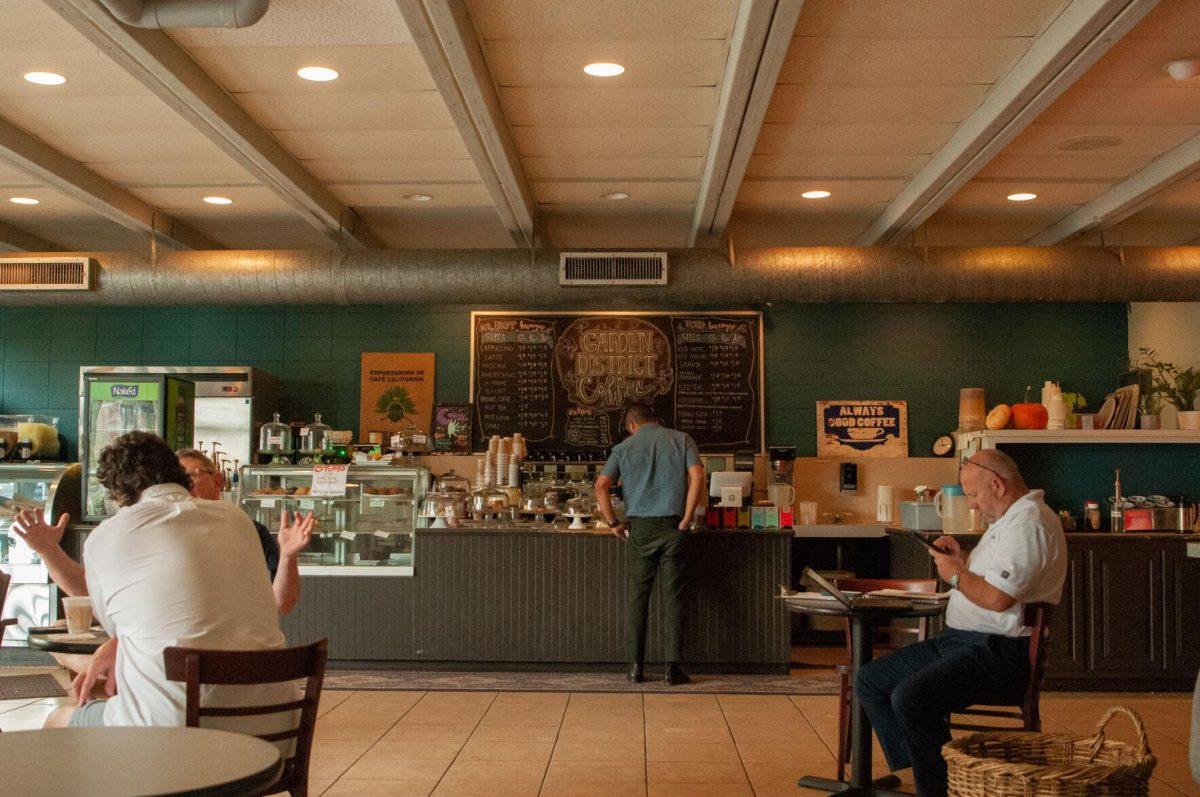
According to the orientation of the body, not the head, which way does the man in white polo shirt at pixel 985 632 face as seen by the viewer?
to the viewer's left

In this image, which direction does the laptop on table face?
to the viewer's right

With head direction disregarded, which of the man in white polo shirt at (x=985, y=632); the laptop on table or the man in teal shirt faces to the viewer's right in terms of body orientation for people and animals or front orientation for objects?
the laptop on table

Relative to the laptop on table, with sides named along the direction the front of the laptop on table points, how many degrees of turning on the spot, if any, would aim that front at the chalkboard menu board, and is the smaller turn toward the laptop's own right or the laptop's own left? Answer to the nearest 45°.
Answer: approximately 135° to the laptop's own left

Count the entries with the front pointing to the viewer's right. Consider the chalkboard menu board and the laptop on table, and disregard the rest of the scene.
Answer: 1

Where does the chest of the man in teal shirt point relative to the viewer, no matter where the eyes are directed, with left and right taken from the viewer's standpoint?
facing away from the viewer

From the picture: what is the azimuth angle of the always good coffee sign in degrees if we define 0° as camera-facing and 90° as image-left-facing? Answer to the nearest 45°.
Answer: approximately 0°

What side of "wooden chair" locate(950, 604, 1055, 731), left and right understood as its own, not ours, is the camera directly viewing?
left

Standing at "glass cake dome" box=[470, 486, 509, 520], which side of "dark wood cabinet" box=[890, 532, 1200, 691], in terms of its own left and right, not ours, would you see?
right

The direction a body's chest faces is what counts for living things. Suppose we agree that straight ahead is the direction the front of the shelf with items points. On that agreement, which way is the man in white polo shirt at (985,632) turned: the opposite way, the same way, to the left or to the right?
to the right

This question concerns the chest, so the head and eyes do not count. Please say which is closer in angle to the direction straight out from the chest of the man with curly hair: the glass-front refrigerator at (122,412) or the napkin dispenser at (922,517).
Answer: the glass-front refrigerator
